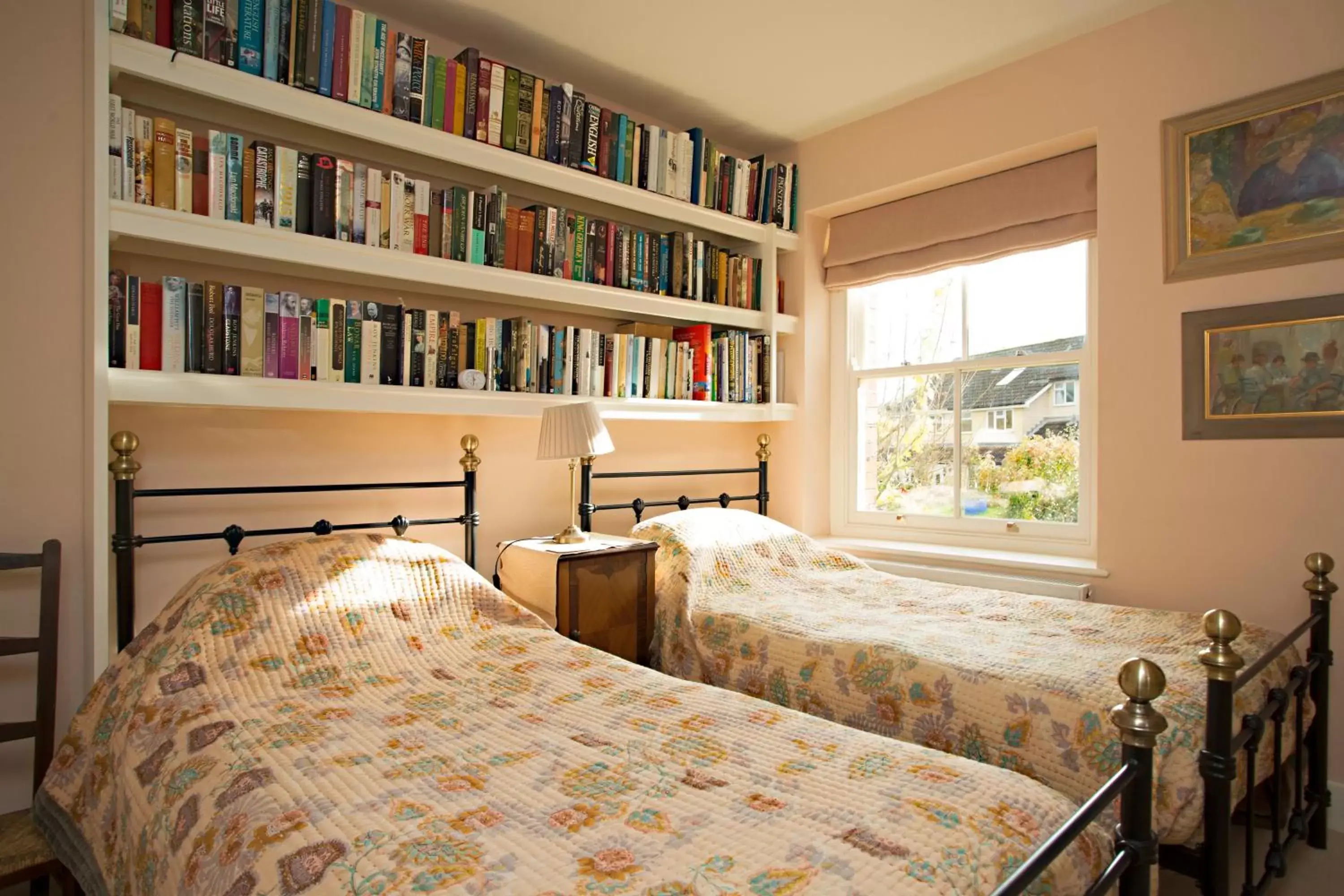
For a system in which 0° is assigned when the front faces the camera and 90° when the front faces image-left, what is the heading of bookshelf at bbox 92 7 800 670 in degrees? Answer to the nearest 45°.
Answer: approximately 315°

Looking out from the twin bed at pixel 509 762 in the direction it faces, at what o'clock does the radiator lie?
The radiator is roughly at 9 o'clock from the twin bed.

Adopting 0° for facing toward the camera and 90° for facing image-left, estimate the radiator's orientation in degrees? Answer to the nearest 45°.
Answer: approximately 45°

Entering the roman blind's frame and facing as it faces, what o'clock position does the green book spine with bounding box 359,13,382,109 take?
The green book spine is roughly at 12 o'clock from the roman blind.

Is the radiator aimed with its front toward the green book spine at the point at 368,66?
yes

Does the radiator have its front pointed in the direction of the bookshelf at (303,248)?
yes

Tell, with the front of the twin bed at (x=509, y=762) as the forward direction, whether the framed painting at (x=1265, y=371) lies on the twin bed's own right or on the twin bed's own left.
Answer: on the twin bed's own left

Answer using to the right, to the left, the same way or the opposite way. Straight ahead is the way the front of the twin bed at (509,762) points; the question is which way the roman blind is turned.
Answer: to the right
